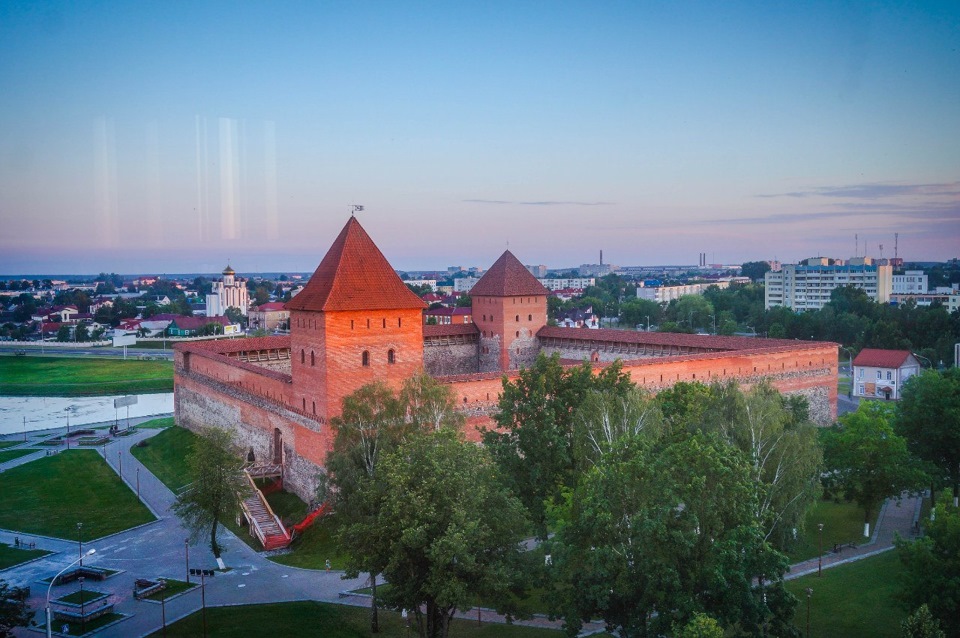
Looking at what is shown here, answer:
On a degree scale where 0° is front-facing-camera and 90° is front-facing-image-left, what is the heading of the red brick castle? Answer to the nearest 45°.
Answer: approximately 45°

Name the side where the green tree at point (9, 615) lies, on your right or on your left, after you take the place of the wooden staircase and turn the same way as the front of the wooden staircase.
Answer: on your right

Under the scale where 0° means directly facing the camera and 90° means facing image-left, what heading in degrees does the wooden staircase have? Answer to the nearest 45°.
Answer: approximately 315°

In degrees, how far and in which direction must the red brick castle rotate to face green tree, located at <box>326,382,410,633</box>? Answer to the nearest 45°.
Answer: approximately 45° to its left
